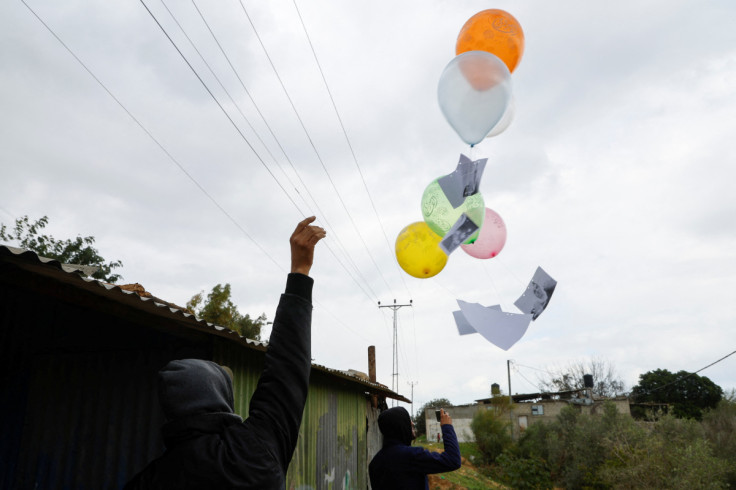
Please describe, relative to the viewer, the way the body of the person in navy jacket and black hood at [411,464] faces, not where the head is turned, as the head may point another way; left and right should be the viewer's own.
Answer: facing away from the viewer and to the right of the viewer

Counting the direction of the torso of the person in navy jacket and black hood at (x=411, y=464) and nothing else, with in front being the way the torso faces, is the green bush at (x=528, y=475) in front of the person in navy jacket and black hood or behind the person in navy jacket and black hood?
in front

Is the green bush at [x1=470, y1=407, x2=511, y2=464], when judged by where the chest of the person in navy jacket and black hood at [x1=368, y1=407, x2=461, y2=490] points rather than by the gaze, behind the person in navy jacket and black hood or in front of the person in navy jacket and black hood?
in front

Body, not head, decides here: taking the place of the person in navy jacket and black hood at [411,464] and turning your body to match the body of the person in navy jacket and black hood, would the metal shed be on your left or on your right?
on your left

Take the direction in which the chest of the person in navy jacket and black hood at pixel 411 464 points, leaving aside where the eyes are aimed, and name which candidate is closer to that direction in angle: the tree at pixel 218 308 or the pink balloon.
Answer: the pink balloon

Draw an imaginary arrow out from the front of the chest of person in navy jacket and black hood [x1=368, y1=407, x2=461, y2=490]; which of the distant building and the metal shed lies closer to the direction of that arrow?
the distant building

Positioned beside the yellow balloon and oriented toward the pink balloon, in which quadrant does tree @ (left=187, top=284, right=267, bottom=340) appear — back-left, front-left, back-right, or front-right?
back-left

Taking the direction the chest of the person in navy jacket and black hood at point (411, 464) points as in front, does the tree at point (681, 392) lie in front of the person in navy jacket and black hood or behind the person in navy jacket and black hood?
in front
